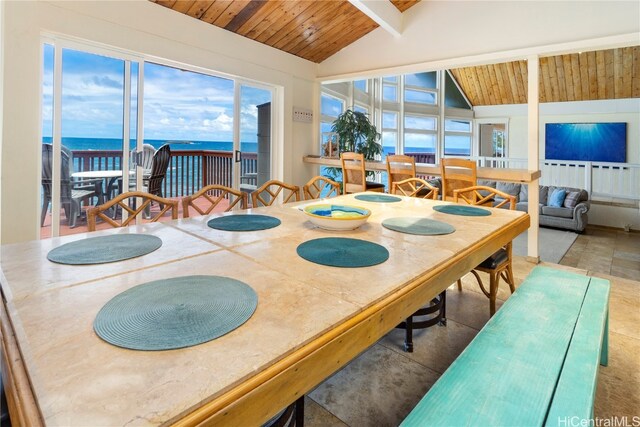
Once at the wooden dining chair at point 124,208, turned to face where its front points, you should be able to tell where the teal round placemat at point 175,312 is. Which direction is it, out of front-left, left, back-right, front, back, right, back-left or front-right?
front-right

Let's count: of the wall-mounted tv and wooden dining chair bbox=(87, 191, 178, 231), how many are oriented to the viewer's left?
0

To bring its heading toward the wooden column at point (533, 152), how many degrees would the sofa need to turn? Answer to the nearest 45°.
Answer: approximately 45° to its left

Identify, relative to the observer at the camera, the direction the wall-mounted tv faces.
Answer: facing the viewer

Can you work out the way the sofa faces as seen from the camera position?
facing the viewer and to the left of the viewer

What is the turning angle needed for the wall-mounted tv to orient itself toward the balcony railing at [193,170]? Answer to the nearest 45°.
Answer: approximately 45° to its right
